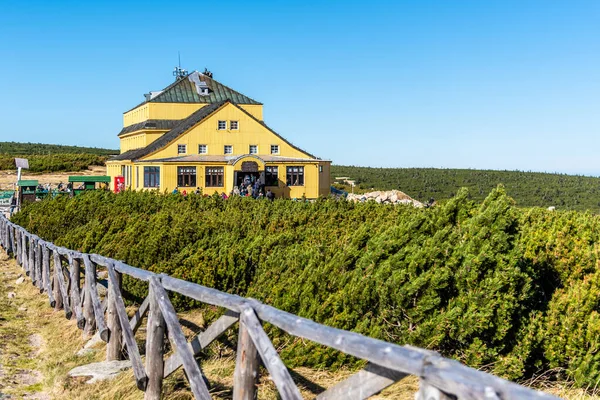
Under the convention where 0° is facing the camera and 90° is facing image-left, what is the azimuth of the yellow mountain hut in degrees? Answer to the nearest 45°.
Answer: approximately 0°

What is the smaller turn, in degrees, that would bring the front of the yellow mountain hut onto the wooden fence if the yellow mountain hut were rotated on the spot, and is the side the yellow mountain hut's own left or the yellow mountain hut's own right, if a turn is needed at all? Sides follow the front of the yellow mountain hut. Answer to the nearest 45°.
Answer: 0° — it already faces it

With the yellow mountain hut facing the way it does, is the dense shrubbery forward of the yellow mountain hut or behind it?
forward
